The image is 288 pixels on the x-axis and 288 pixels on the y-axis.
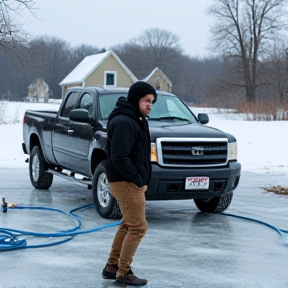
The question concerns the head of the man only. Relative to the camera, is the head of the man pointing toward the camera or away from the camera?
toward the camera

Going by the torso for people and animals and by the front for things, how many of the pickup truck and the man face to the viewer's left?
0

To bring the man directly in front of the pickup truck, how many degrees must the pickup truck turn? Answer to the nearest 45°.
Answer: approximately 45° to its right

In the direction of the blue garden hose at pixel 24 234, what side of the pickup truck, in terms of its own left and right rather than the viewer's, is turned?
right

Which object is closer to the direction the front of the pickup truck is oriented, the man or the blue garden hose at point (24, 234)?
the man

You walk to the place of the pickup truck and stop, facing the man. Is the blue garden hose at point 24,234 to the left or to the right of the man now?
right
